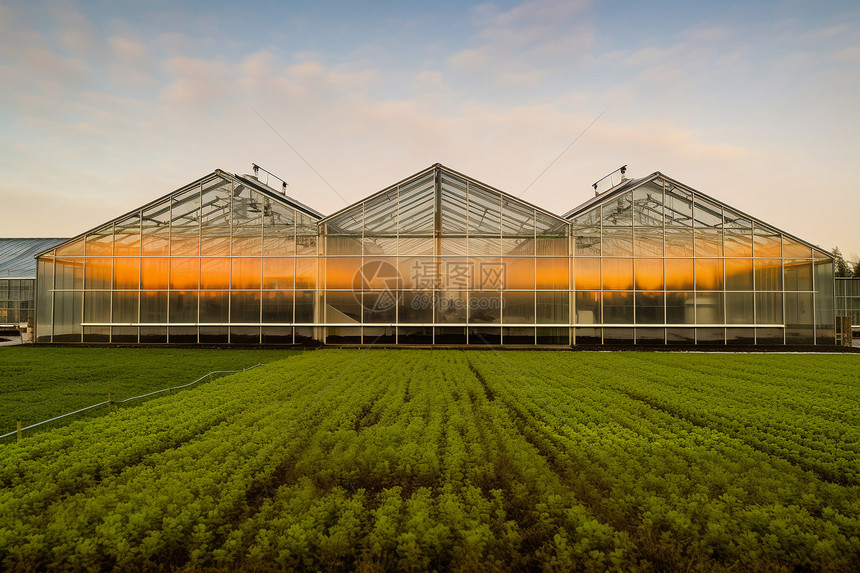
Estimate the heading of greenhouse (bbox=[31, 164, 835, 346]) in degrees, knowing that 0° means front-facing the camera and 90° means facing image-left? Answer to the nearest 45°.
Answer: approximately 0°
